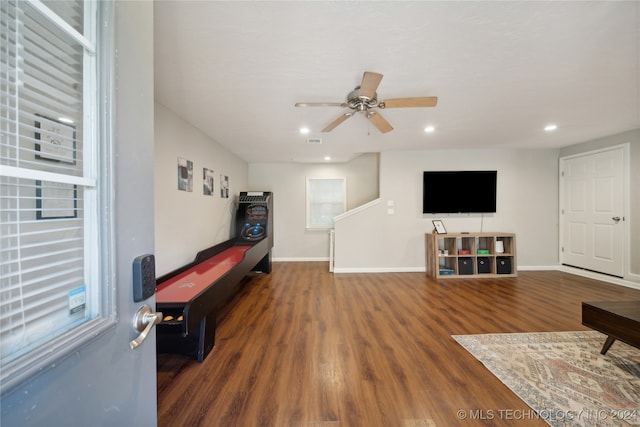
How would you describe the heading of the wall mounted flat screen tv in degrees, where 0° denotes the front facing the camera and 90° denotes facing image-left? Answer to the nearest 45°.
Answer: approximately 0°

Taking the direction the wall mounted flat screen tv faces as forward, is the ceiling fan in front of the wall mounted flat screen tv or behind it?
in front

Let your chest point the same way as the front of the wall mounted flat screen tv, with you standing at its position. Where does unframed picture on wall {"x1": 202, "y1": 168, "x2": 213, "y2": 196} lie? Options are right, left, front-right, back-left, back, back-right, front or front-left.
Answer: front-right
